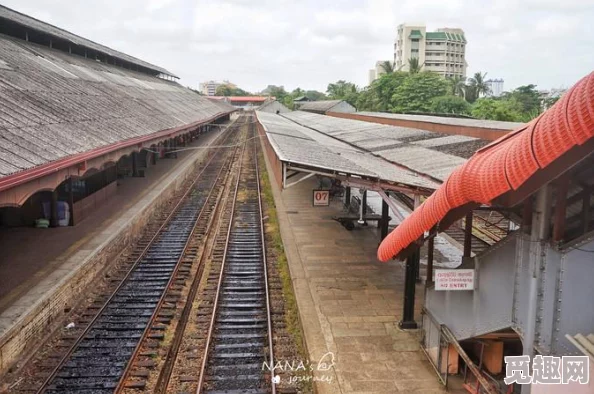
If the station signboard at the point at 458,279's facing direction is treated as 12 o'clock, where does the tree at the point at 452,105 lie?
The tree is roughly at 6 o'clock from the station signboard.

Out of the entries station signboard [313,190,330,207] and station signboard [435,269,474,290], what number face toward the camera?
2

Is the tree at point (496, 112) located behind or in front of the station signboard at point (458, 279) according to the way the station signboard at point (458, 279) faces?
behind

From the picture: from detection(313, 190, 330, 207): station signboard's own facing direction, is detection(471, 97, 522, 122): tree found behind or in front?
behind

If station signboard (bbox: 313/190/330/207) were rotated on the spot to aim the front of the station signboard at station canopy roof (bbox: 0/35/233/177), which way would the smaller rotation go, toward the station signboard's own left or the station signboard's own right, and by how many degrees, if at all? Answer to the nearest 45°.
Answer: approximately 90° to the station signboard's own right

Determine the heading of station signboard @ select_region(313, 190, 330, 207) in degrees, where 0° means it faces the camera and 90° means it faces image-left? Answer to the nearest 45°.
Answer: approximately 0°

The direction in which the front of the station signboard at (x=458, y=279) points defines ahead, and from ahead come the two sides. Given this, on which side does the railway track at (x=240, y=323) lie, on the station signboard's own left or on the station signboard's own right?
on the station signboard's own right

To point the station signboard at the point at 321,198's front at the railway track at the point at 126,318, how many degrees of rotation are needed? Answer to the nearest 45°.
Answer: approximately 45° to its right

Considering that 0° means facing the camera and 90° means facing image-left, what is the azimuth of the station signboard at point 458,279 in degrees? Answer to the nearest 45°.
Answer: approximately 0°
